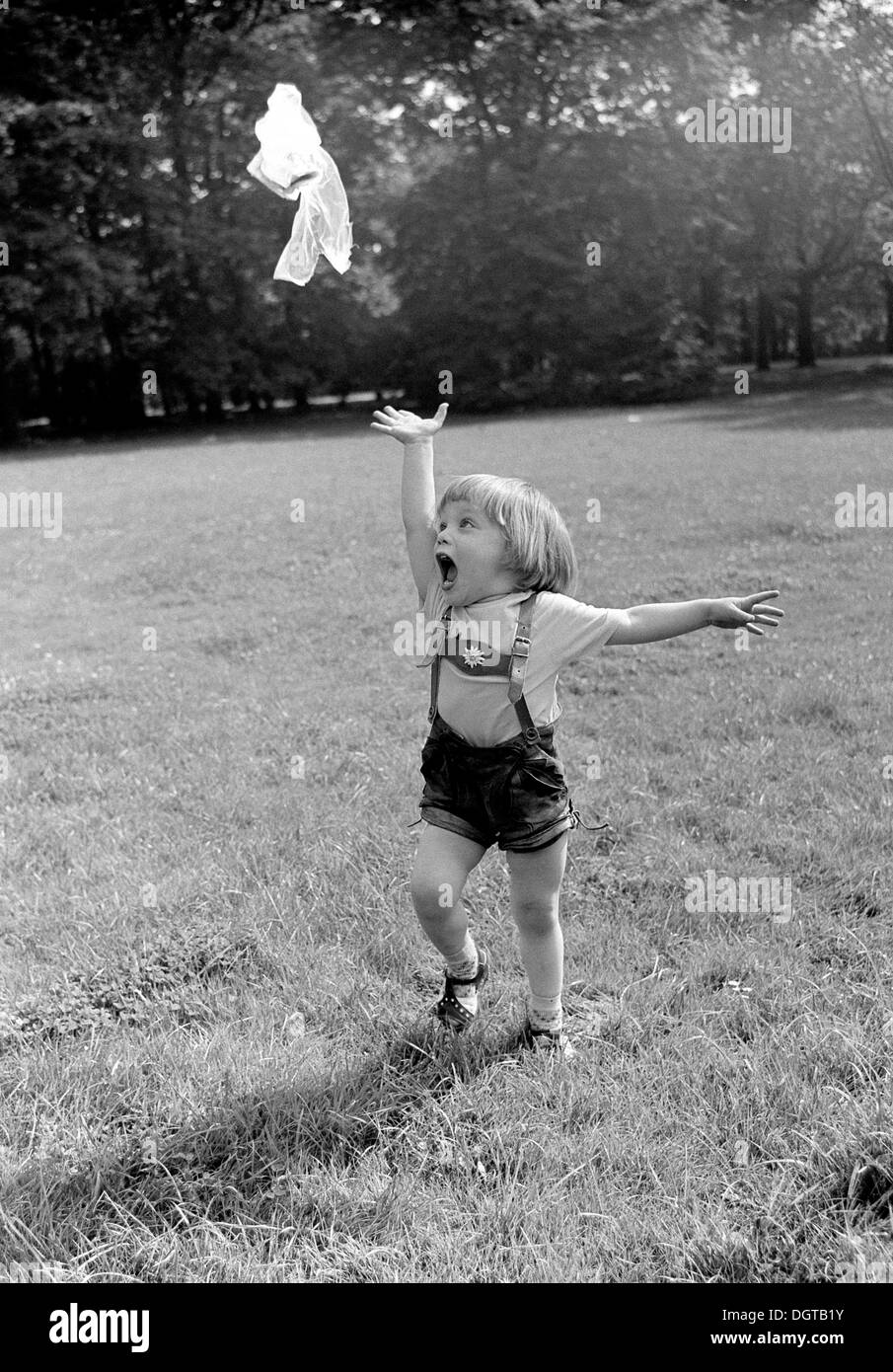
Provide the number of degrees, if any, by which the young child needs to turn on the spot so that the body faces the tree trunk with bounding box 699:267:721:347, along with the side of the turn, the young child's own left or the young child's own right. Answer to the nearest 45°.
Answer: approximately 135° to the young child's own right

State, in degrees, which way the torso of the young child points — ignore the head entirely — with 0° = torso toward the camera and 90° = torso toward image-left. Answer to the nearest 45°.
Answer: approximately 45°

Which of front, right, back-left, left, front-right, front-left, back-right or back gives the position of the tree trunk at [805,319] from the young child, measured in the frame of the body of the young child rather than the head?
back-right

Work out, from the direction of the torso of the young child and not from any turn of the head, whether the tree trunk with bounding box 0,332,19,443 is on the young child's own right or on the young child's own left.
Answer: on the young child's own right
